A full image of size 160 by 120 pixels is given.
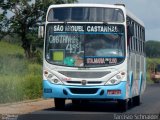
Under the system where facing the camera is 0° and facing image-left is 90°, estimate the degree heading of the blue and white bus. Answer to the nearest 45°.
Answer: approximately 0°

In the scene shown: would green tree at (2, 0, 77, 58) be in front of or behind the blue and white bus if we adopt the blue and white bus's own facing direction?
behind
